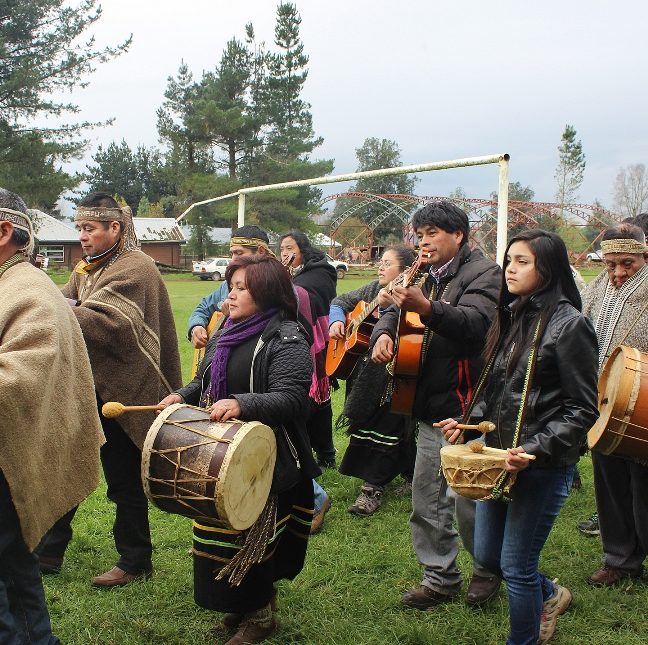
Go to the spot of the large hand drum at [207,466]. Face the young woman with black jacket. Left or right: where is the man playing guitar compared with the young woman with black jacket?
left

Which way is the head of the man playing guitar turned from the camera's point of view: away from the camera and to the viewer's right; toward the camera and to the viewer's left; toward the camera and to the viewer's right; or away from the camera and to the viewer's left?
toward the camera and to the viewer's left

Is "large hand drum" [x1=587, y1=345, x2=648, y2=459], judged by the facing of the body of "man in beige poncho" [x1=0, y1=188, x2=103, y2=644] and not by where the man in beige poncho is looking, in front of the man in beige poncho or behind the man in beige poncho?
behind

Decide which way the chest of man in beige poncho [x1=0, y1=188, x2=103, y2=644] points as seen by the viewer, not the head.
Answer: to the viewer's left

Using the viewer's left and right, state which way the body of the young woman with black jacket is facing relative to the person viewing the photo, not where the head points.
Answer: facing the viewer and to the left of the viewer

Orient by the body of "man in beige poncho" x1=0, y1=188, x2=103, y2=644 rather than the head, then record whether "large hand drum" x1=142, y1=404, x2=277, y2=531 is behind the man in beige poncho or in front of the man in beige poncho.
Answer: behind

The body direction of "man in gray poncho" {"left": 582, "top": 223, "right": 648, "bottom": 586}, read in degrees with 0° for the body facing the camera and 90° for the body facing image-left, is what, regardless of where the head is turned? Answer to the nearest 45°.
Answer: approximately 45°

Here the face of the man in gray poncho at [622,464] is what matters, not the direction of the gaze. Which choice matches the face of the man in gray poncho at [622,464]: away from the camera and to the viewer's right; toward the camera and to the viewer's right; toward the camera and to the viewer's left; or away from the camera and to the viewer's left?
toward the camera and to the viewer's left
